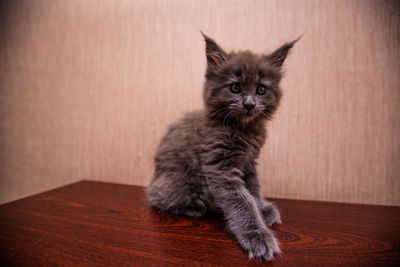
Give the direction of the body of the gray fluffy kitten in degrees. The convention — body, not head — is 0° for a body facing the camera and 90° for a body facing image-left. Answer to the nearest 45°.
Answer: approximately 315°
